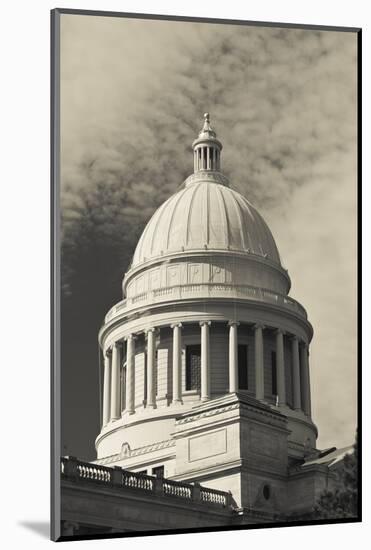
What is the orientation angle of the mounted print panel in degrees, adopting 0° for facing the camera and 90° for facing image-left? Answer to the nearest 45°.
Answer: approximately 315°
